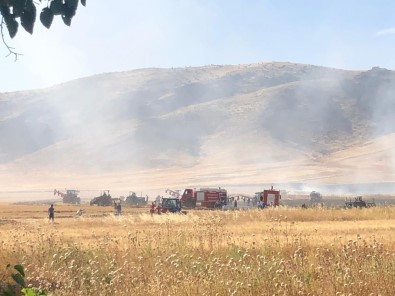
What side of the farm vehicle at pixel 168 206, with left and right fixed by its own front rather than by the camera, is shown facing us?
left
